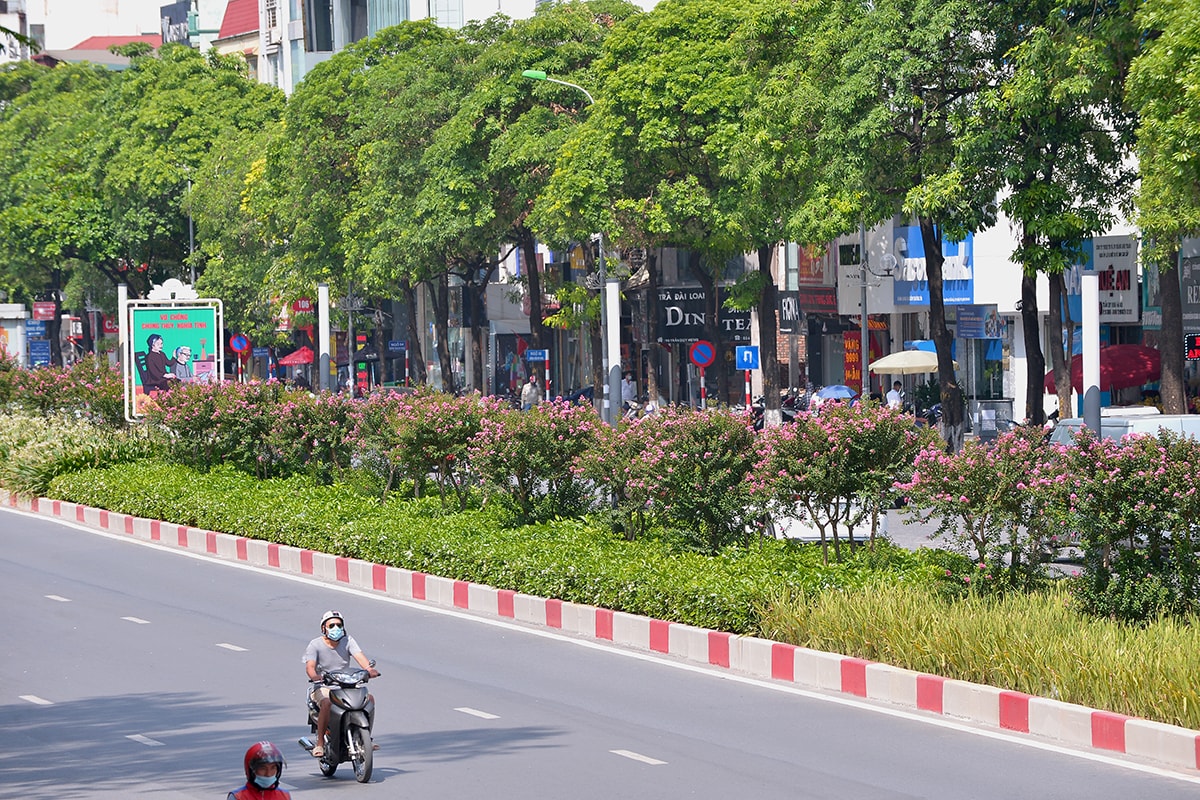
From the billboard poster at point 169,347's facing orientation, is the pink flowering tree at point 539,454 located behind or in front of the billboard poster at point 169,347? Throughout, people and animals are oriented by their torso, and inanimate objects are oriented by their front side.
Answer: in front

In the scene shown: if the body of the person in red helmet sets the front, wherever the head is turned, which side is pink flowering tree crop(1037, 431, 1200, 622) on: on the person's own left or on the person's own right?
on the person's own left

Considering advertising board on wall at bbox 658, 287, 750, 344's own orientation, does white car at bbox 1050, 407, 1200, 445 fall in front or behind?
in front

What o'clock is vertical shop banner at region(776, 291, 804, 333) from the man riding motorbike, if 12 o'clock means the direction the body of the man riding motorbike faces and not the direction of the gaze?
The vertical shop banner is roughly at 8 o'clock from the man riding motorbike.

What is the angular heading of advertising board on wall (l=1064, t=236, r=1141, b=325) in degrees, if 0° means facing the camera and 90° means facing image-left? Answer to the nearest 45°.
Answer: approximately 0°

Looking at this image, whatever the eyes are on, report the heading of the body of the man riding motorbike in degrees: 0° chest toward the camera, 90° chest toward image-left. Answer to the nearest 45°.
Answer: approximately 315°

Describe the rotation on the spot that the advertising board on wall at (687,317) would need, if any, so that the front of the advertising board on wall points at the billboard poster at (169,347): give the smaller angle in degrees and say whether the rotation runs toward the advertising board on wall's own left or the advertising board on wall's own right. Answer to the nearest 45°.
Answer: approximately 45° to the advertising board on wall's own right

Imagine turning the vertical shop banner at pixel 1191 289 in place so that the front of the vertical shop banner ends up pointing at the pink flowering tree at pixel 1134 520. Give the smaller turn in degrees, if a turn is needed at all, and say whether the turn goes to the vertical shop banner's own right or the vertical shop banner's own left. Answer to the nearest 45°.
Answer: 0° — it already faces it

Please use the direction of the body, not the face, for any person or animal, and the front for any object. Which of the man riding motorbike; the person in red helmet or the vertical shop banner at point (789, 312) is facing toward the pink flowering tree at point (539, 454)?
the vertical shop banner
